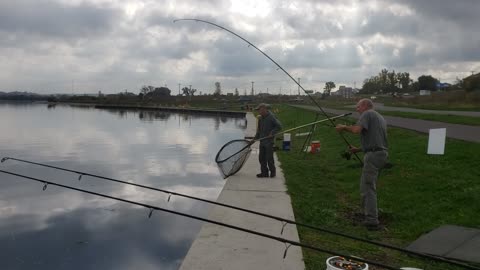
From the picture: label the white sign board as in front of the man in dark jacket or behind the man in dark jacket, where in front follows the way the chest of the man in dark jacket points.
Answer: behind

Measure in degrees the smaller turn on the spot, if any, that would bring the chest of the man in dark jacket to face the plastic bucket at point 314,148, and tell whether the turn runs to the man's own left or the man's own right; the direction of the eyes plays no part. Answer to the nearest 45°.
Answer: approximately 135° to the man's own right

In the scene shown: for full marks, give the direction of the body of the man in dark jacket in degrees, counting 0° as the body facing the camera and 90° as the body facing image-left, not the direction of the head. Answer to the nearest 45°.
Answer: approximately 45°

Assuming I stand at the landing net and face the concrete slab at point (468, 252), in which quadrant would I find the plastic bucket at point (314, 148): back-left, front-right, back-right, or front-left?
back-left

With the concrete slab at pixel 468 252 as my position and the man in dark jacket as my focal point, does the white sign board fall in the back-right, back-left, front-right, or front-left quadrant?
front-right

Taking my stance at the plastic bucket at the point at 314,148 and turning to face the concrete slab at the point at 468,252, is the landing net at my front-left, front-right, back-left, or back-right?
front-right

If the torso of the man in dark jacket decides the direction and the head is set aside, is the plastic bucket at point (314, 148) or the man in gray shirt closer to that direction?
the man in gray shirt

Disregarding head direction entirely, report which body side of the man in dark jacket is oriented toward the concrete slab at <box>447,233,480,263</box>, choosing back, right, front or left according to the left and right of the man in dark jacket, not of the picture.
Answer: left

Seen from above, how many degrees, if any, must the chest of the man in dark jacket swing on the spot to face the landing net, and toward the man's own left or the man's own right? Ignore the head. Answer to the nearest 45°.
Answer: approximately 45° to the man's own right
